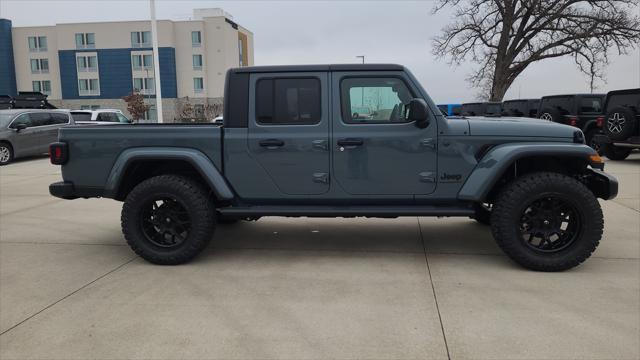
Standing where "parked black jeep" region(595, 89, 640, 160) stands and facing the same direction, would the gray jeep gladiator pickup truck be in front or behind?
behind

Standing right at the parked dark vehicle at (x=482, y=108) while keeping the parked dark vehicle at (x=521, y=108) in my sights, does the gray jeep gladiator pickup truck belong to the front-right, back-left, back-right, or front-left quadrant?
back-right

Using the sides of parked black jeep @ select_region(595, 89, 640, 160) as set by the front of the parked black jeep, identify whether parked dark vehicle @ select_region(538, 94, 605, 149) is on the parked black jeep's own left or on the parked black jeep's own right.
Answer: on the parked black jeep's own left

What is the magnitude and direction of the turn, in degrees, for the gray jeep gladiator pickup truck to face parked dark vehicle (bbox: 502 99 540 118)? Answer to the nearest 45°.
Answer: approximately 45° to its left

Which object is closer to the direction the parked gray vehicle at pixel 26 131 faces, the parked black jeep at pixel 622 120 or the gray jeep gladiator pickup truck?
the gray jeep gladiator pickup truck

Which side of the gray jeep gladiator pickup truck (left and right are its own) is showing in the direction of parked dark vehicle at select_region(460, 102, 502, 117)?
left

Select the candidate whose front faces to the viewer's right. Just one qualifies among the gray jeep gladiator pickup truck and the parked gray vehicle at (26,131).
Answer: the gray jeep gladiator pickup truck

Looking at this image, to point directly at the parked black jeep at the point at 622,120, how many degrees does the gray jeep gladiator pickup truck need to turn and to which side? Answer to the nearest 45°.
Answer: approximately 45° to its left

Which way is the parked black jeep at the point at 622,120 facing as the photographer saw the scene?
facing away from the viewer and to the right of the viewer

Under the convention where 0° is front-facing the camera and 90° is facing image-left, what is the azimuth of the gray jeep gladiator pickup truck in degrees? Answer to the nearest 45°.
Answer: approximately 270°

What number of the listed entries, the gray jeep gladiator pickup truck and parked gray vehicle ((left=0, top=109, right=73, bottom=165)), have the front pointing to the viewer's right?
1
